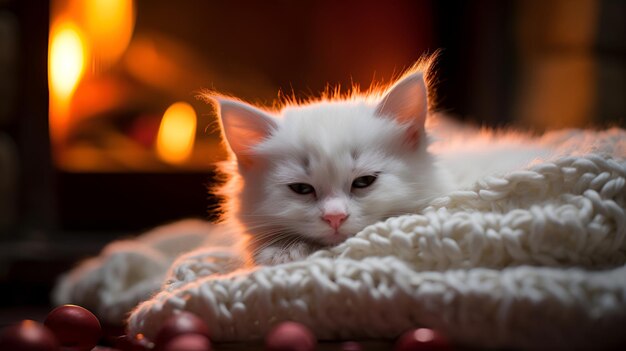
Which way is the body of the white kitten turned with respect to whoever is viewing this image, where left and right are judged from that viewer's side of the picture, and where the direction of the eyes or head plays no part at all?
facing the viewer
